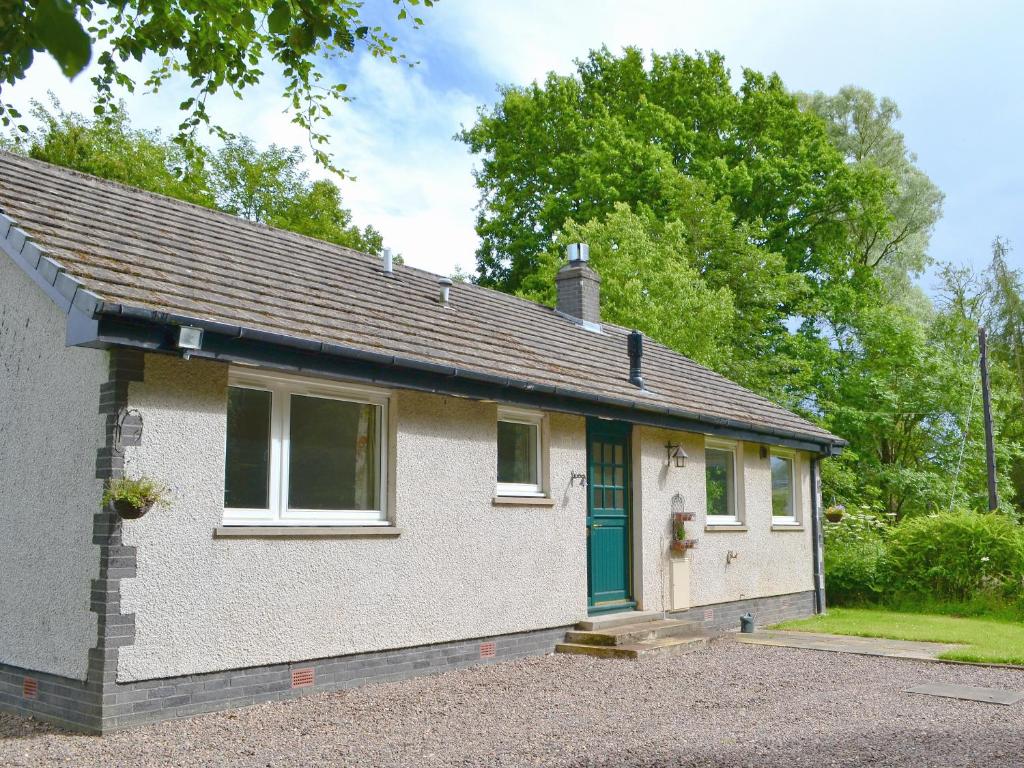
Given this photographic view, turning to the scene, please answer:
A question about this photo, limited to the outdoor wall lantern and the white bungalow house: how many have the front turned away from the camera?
0

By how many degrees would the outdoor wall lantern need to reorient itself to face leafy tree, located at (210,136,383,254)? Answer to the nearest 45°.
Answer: approximately 180°

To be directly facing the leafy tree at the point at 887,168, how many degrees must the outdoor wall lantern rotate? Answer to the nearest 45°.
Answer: approximately 135° to its left

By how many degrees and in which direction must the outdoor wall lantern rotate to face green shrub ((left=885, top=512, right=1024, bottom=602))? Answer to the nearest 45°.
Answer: approximately 90° to its left

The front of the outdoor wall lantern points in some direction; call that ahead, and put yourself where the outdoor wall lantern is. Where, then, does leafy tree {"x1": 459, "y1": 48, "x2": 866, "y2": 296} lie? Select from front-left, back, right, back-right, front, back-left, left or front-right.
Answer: back-left

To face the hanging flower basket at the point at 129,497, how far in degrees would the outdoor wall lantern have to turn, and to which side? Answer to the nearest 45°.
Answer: approximately 90° to its right

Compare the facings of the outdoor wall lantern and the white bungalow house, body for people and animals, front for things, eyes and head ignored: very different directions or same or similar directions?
same or similar directions

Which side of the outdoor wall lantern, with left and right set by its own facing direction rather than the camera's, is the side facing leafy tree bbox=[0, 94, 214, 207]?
back

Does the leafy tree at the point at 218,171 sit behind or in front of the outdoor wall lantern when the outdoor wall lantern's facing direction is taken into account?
behind

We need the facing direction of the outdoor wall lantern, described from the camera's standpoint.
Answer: facing the viewer and to the right of the viewer
